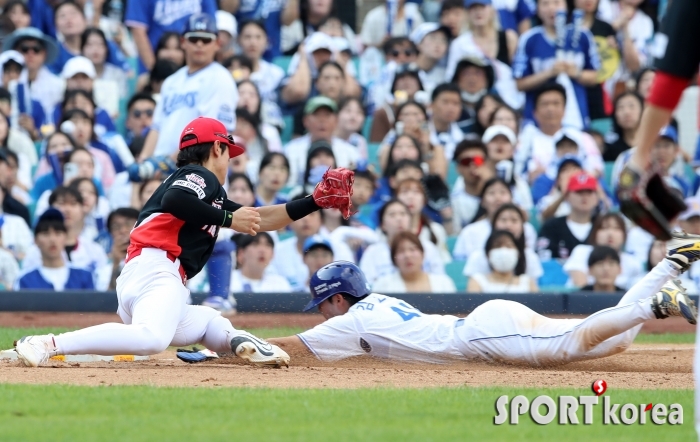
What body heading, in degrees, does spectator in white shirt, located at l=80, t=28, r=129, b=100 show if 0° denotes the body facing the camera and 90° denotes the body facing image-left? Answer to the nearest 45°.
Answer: approximately 0°

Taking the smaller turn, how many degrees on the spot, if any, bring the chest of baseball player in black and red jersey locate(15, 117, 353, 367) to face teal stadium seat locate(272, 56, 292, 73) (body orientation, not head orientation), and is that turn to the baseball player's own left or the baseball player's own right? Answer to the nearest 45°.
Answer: approximately 90° to the baseball player's own left

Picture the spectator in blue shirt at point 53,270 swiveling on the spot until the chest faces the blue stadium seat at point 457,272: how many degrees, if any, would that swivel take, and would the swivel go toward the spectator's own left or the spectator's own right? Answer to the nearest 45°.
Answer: approximately 90° to the spectator's own left

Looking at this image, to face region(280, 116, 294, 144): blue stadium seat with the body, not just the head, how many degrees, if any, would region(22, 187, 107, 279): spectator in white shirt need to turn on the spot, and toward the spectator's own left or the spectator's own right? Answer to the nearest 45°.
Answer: approximately 135° to the spectator's own left

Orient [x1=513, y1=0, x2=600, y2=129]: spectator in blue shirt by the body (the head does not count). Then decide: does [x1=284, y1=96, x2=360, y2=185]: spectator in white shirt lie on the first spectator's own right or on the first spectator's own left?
on the first spectator's own right

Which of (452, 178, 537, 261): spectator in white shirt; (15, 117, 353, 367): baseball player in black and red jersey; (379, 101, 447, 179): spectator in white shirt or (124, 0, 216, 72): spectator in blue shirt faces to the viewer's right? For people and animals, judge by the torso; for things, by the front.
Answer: the baseball player in black and red jersey

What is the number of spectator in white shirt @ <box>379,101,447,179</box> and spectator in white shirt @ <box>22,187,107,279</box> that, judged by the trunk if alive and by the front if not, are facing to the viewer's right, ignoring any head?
0

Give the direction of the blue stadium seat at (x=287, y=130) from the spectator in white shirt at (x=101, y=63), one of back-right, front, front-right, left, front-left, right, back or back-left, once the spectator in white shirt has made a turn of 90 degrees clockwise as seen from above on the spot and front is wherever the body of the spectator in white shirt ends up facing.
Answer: back

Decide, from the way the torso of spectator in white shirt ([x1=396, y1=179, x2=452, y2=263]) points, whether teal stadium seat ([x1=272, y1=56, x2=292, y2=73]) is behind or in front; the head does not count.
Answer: behind

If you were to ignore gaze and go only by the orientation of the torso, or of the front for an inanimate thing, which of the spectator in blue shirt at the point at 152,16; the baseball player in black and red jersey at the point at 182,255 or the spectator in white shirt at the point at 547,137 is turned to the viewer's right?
the baseball player in black and red jersey

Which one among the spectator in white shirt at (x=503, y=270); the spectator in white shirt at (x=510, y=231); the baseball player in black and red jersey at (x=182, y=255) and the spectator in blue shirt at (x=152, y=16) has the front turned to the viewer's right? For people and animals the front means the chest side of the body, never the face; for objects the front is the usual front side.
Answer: the baseball player in black and red jersey

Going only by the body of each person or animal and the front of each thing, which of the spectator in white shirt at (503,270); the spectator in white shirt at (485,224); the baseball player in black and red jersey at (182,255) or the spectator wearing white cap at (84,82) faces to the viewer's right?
the baseball player in black and red jersey
